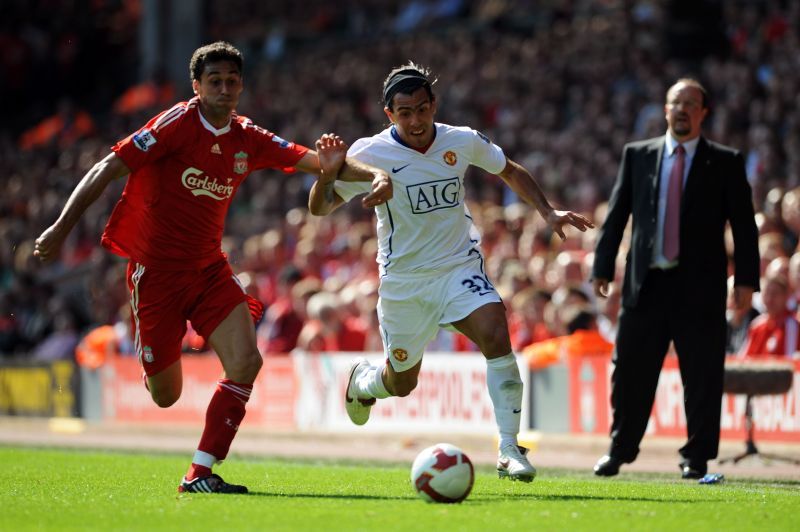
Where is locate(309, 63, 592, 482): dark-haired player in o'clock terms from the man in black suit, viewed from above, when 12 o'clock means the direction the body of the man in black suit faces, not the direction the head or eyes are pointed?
The dark-haired player is roughly at 2 o'clock from the man in black suit.

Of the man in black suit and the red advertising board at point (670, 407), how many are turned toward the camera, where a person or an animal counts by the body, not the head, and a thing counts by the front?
2

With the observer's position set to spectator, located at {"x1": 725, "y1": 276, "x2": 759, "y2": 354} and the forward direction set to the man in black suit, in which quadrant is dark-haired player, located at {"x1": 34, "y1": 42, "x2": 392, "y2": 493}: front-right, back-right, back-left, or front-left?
front-right

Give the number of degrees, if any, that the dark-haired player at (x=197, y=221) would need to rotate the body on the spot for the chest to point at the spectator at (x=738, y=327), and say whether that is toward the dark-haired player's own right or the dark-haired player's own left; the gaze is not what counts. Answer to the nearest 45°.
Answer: approximately 90° to the dark-haired player's own left

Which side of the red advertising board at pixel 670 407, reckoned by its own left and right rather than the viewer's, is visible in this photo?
front

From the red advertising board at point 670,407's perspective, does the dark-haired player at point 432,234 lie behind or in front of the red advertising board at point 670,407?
in front

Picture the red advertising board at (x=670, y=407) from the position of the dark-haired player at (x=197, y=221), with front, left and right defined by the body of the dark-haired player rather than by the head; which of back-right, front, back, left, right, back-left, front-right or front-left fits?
left

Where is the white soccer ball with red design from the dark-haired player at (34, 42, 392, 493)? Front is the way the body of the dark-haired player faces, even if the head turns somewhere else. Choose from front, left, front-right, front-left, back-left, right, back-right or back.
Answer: front

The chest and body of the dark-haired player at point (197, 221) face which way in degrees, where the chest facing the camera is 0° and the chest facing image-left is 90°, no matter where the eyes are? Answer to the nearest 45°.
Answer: approximately 315°

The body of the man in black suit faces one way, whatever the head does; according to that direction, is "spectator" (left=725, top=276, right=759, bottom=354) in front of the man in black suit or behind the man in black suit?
behind

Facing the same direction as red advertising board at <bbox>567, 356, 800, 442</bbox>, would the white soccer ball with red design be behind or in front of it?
in front

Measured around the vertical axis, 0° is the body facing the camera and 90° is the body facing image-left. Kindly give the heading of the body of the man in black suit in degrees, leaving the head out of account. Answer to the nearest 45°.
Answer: approximately 0°

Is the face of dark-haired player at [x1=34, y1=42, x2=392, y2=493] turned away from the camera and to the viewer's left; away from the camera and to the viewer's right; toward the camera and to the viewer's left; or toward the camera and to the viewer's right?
toward the camera and to the viewer's right
